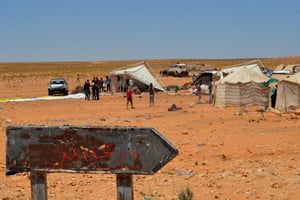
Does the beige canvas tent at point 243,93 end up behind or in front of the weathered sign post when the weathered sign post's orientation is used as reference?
behind

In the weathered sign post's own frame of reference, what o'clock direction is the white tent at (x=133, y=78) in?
The white tent is roughly at 6 o'clock from the weathered sign post.

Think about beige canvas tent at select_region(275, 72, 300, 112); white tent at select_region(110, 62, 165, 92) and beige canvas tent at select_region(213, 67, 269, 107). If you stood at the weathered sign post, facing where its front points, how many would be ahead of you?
0

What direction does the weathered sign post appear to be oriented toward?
toward the camera

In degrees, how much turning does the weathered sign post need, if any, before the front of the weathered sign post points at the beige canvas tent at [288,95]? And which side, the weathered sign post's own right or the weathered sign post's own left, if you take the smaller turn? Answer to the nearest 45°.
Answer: approximately 135° to the weathered sign post's own left

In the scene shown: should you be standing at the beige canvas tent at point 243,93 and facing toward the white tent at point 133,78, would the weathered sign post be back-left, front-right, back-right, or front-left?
back-left

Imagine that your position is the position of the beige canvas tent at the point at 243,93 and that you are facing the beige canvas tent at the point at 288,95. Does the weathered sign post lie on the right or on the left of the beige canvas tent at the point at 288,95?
right
